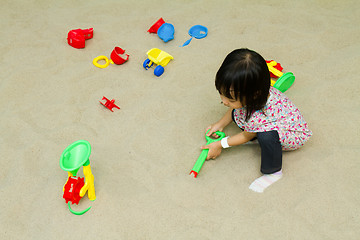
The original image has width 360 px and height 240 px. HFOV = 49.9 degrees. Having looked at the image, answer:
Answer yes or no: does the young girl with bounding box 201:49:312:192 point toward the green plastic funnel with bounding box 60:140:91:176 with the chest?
yes

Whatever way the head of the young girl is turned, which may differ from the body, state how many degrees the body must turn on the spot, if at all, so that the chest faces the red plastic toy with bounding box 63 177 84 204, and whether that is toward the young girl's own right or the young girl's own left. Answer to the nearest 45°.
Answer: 0° — they already face it

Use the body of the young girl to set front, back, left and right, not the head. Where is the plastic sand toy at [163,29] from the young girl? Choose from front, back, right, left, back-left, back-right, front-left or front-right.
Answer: right

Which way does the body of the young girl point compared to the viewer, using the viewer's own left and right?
facing the viewer and to the left of the viewer

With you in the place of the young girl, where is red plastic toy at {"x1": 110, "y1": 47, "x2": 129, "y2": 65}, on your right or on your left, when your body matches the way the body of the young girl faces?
on your right

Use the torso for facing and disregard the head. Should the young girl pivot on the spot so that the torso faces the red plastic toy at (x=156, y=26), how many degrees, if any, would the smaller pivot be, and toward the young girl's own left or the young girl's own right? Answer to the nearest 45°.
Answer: approximately 90° to the young girl's own right
